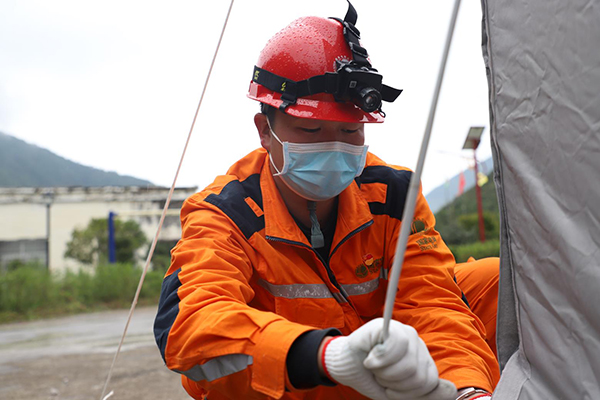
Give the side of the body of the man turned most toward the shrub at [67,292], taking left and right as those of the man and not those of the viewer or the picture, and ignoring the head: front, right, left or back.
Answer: back

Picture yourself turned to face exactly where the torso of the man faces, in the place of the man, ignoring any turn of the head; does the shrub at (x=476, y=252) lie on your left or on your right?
on your left

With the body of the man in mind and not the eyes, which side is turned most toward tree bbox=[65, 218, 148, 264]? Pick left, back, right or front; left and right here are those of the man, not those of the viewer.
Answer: back

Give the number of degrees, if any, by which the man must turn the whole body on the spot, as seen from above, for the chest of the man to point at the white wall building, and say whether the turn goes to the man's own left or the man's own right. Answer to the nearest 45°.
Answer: approximately 180°

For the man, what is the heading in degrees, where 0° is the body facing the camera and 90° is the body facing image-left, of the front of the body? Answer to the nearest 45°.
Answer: approximately 315°
